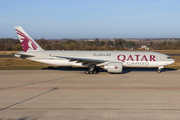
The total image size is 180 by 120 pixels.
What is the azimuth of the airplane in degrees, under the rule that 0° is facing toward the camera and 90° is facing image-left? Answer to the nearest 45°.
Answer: approximately 270°
